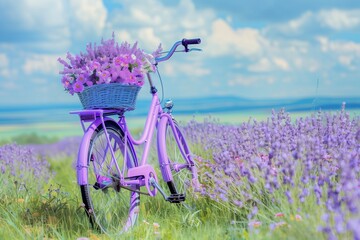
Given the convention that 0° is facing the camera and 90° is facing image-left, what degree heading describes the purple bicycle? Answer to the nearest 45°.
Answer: approximately 225°
